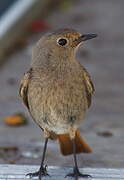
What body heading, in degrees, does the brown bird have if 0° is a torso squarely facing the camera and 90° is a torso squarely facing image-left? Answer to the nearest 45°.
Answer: approximately 0°
